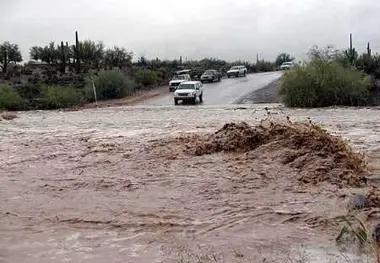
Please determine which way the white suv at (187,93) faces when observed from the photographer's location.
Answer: facing the viewer and to the left of the viewer

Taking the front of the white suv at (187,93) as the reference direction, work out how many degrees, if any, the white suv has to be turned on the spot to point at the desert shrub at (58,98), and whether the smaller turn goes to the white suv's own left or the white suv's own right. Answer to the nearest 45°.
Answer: approximately 45° to the white suv's own right

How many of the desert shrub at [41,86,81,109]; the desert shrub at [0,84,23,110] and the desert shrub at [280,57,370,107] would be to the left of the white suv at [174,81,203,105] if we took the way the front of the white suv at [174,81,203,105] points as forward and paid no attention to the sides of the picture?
1

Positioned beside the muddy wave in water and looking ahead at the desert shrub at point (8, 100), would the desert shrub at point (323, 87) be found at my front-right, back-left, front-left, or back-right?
front-right

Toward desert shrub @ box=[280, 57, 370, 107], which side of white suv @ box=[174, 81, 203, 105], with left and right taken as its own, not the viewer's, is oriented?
left

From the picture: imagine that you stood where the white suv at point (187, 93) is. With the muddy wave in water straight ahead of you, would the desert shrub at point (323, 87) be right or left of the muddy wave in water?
left

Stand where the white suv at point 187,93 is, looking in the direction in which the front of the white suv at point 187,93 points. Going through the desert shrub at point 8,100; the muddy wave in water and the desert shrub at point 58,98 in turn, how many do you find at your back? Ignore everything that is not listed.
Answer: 0

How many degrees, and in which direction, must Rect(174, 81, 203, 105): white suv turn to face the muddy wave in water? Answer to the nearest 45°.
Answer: approximately 45° to its left

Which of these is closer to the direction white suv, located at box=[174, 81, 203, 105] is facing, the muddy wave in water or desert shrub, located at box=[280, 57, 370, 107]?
the muddy wave in water

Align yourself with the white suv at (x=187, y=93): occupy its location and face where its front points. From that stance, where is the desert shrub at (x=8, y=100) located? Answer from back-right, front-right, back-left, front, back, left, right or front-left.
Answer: front-right
